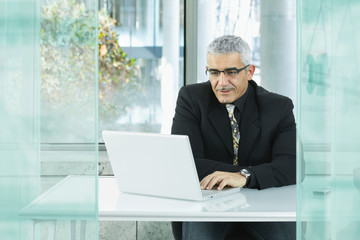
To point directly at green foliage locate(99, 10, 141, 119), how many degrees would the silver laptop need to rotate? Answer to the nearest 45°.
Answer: approximately 45° to its left

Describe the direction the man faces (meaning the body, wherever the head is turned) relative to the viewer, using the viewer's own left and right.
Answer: facing the viewer

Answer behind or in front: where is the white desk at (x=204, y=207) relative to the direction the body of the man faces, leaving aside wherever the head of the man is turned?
in front

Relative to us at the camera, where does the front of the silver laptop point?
facing away from the viewer and to the right of the viewer

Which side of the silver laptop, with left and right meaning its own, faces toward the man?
front

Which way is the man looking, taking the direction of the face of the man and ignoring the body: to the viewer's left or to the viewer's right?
to the viewer's left

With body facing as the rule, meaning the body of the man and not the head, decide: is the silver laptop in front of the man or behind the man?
in front

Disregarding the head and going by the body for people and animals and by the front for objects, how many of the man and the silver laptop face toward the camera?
1
